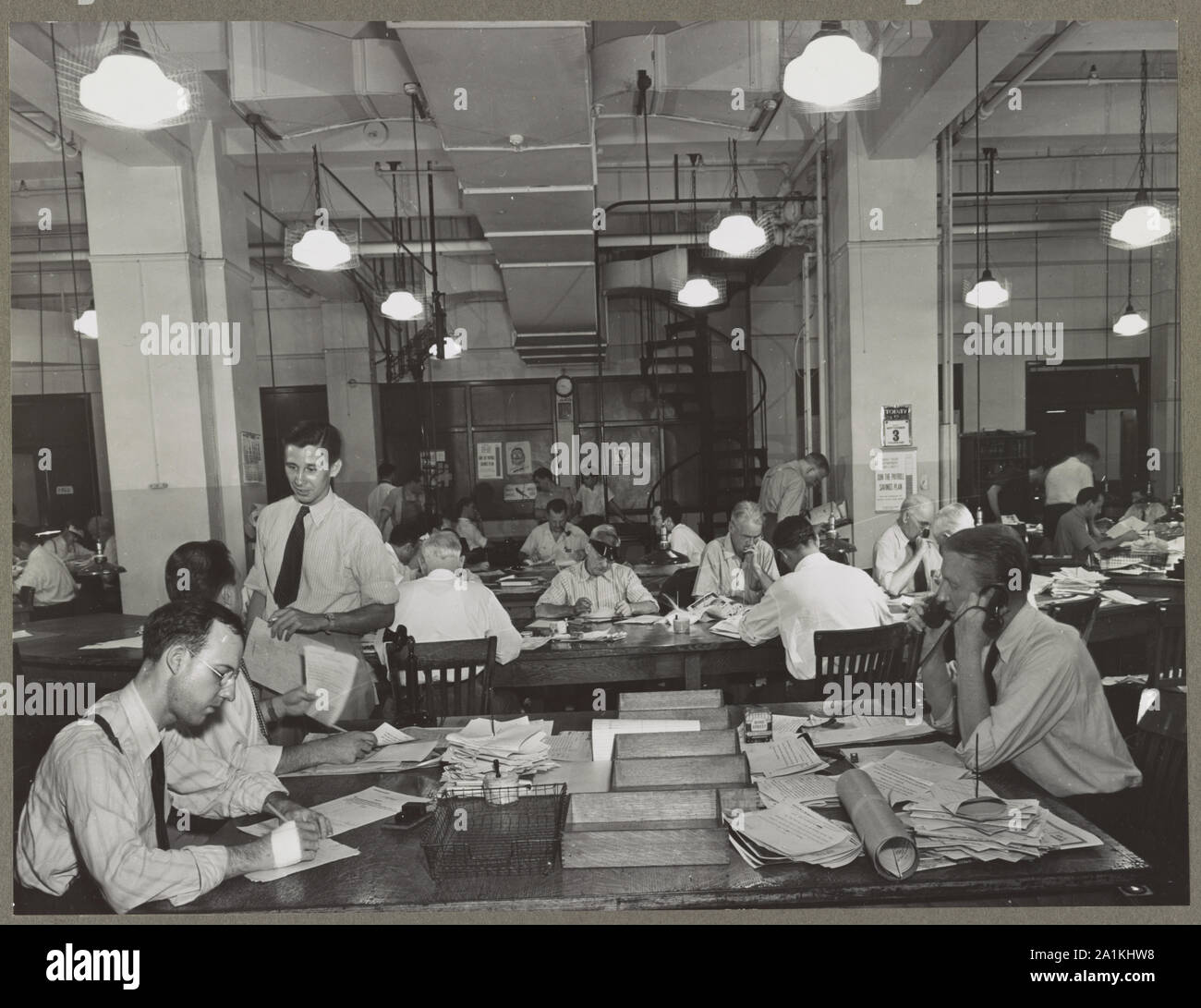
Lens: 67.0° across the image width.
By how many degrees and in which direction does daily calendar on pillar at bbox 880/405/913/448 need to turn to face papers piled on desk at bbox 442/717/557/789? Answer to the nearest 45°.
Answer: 0° — it already faces it

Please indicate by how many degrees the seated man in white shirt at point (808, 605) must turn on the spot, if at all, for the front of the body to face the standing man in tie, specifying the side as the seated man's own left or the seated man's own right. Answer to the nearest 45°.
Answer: approximately 45° to the seated man's own left

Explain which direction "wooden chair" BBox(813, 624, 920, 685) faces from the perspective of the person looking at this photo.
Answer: facing away from the viewer and to the left of the viewer

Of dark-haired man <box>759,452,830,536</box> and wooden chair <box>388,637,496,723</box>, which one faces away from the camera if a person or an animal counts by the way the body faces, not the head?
the wooden chair

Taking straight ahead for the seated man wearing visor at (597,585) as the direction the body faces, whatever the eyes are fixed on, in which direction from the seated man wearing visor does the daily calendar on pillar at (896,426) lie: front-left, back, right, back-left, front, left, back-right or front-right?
left

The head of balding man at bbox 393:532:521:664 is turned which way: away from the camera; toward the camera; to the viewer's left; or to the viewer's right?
away from the camera

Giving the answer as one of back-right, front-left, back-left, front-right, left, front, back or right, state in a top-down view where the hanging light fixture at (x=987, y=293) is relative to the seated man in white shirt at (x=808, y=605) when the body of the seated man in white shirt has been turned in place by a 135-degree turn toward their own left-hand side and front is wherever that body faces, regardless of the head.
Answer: back-left

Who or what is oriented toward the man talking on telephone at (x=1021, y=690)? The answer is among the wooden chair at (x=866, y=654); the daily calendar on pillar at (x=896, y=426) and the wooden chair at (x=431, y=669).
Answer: the daily calendar on pillar

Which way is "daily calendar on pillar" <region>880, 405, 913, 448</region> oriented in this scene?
toward the camera

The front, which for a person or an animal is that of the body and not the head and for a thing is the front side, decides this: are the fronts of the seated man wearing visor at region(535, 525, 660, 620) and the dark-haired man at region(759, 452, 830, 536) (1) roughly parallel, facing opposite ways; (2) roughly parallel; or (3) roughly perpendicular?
roughly perpendicular

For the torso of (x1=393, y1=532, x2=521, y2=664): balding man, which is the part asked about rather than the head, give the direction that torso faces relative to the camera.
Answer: away from the camera

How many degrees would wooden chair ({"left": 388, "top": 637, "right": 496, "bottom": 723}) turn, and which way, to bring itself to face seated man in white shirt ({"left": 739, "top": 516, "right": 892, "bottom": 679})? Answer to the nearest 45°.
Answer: approximately 90° to its right

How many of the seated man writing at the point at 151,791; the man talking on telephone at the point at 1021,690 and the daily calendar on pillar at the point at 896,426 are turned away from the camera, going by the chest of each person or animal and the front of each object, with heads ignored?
0

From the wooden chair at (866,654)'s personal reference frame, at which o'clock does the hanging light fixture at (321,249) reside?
The hanging light fixture is roughly at 11 o'clock from the wooden chair.

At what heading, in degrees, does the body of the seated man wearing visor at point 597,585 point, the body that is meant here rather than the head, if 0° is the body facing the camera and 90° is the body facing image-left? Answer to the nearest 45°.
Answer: approximately 0°

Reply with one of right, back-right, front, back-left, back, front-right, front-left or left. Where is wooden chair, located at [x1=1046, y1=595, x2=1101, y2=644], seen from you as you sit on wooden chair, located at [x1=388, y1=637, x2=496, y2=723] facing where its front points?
right

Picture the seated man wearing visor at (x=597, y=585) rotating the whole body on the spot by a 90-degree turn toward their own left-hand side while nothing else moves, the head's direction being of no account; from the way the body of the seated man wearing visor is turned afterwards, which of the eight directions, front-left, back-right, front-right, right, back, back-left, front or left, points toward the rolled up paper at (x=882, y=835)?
right

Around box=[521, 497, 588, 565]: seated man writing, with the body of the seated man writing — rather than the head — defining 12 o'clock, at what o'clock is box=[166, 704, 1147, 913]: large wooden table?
The large wooden table is roughly at 12 o'clock from the seated man writing.

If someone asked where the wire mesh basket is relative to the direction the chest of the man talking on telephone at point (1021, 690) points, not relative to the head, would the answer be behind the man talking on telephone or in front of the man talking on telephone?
in front

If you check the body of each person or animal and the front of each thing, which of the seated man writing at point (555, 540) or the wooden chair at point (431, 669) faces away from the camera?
the wooden chair

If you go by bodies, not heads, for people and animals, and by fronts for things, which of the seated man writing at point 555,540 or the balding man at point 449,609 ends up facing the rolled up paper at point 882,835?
the seated man writing
